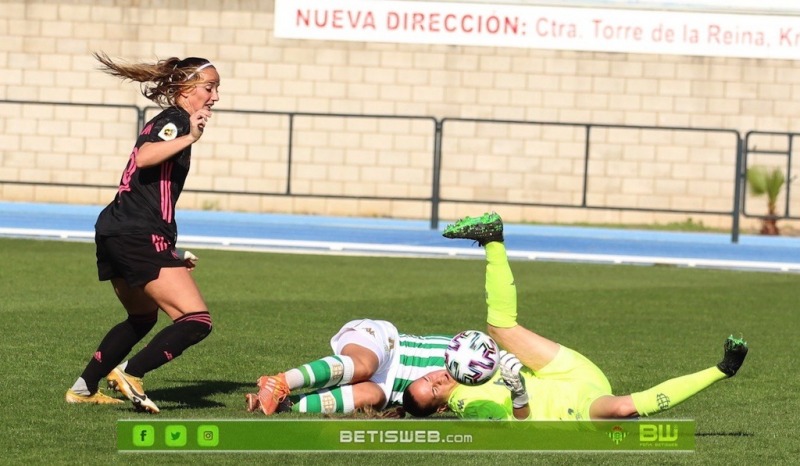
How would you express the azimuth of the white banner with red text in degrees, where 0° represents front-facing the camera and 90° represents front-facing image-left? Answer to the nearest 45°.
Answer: approximately 0°

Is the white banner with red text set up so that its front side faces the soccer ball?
yes

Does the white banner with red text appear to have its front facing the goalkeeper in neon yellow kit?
yes

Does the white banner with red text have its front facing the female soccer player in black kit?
yes

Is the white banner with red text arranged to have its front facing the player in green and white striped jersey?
yes

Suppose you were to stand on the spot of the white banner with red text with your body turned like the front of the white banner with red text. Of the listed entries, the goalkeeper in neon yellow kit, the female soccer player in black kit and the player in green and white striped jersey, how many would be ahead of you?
3

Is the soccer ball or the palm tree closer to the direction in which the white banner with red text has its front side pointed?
the soccer ball
